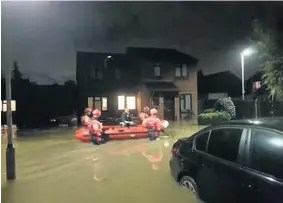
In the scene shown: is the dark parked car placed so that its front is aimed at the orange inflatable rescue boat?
no

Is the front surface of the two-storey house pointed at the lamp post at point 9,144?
yes

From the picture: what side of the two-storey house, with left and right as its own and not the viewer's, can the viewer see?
front

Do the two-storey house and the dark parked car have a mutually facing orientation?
no

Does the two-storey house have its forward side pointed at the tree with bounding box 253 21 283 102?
no

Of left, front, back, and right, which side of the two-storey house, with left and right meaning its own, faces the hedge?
left

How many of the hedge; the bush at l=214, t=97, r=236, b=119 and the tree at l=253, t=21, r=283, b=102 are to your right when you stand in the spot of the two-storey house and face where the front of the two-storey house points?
0
